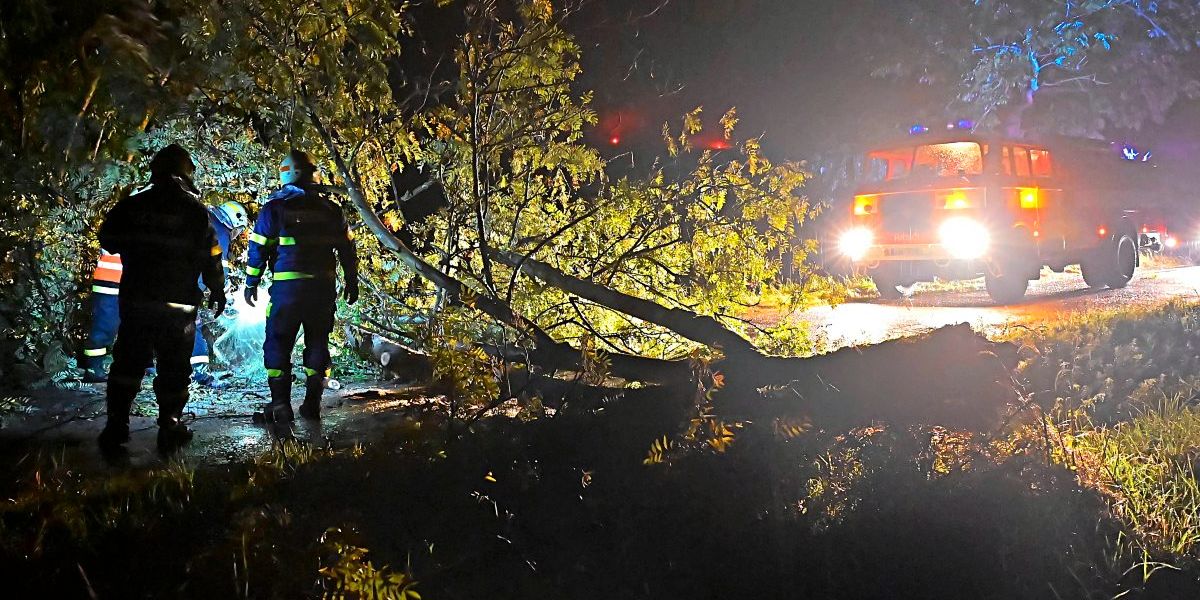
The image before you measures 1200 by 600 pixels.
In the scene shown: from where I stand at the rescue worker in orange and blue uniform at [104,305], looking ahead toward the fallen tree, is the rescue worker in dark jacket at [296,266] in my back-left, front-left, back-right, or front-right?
front-right

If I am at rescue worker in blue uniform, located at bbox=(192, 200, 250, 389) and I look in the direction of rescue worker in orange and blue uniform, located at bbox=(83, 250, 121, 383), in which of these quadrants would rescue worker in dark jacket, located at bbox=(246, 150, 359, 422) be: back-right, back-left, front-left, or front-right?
back-left

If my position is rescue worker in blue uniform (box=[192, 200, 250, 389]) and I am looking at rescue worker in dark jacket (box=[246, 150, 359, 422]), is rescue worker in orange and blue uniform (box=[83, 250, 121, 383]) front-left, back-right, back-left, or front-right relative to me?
back-right

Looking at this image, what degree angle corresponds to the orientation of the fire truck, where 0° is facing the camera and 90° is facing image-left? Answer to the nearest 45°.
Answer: approximately 45°

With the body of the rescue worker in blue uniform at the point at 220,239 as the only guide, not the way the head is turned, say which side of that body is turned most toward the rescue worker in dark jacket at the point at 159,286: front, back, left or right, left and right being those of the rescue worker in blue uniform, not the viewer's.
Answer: right

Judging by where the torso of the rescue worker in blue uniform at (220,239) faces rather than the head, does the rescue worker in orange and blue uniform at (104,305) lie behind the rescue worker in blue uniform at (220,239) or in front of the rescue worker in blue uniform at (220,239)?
behind

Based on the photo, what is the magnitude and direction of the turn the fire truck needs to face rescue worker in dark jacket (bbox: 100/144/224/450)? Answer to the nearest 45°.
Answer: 0° — it already faces them

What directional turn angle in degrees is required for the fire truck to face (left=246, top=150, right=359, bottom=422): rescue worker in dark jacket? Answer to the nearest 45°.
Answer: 0° — it already faces them
